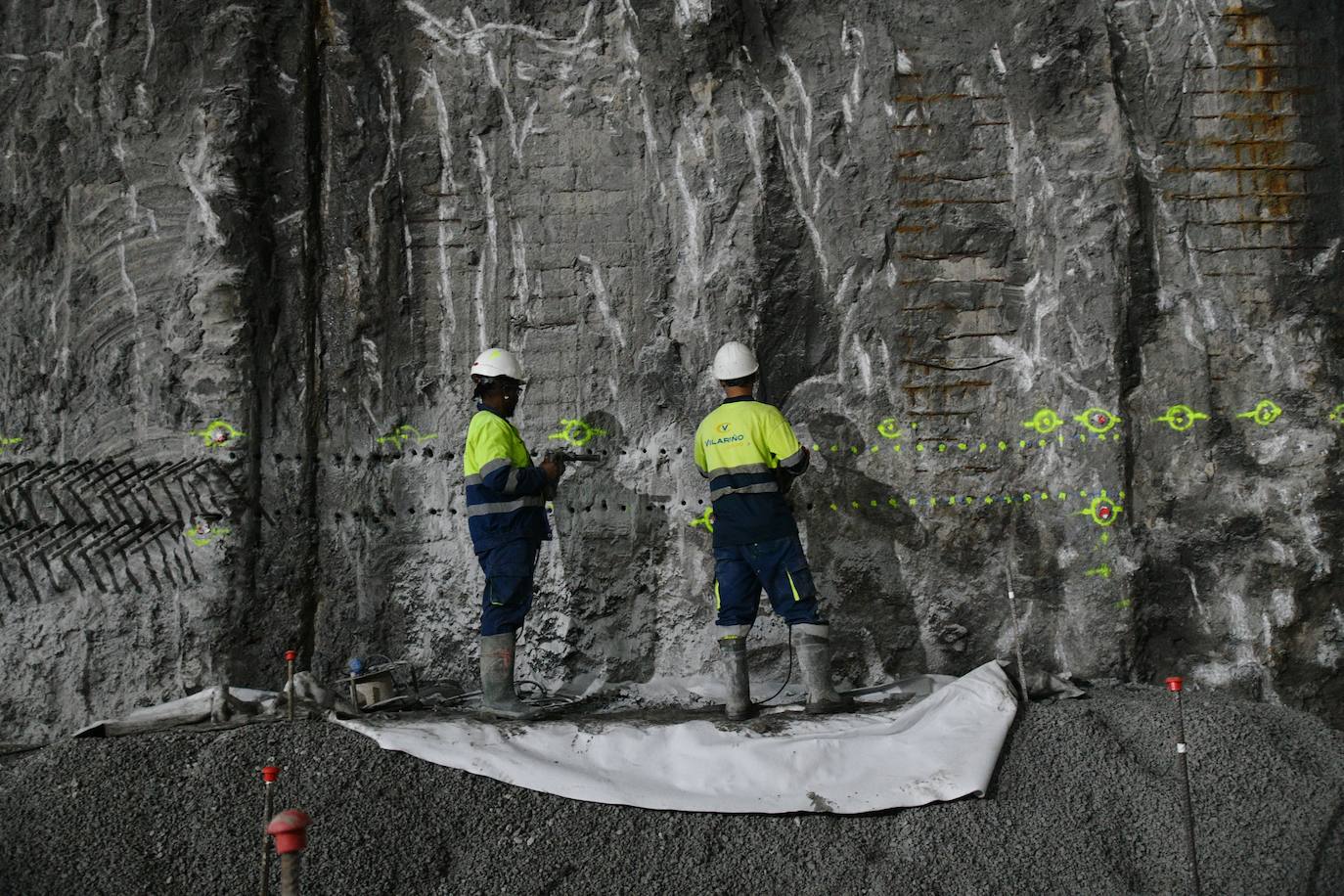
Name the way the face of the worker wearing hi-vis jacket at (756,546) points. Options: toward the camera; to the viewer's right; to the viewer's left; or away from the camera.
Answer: away from the camera

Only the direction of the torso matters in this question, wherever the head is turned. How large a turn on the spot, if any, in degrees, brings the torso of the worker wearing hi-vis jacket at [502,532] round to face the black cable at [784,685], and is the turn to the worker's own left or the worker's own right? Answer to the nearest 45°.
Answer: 0° — they already face it

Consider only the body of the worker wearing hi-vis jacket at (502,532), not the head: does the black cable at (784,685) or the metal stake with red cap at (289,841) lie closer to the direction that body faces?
the black cable

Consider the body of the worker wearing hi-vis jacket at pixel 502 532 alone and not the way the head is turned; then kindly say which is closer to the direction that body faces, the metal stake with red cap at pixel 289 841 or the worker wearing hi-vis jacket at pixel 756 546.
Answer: the worker wearing hi-vis jacket

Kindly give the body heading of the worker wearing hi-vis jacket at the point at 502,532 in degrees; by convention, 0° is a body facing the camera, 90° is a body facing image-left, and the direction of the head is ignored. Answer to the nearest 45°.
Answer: approximately 270°

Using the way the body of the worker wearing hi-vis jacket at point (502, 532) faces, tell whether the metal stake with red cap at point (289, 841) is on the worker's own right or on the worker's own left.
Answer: on the worker's own right

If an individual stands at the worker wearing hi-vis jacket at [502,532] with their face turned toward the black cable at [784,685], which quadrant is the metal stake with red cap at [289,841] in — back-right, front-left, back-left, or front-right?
back-right
